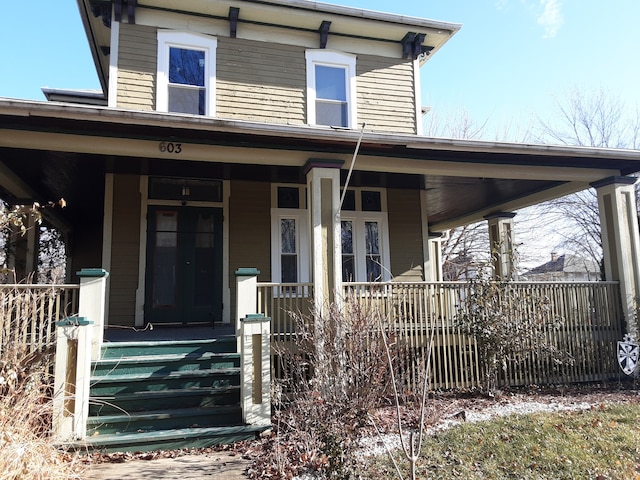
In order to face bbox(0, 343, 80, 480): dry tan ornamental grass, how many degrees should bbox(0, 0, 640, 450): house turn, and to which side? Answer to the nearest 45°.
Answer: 0° — it already faces it

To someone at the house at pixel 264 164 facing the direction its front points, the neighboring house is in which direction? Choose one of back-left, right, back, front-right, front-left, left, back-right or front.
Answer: back-left

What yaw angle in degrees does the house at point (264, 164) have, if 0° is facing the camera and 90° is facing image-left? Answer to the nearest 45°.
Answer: approximately 0°

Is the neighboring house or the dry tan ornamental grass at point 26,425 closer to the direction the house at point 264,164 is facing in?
the dry tan ornamental grass

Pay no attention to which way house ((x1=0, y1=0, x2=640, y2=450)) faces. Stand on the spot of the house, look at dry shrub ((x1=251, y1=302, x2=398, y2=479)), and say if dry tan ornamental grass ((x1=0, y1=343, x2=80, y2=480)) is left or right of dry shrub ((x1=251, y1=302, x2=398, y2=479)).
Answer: right

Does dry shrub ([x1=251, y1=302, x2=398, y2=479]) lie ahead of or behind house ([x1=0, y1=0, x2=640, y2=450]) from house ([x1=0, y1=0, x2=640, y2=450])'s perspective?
ahead

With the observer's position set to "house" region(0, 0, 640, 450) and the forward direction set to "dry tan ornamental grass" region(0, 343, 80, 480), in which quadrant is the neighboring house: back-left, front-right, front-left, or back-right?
back-left

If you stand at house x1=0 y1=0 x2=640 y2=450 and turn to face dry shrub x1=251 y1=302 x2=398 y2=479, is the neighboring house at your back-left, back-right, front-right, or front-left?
back-left
